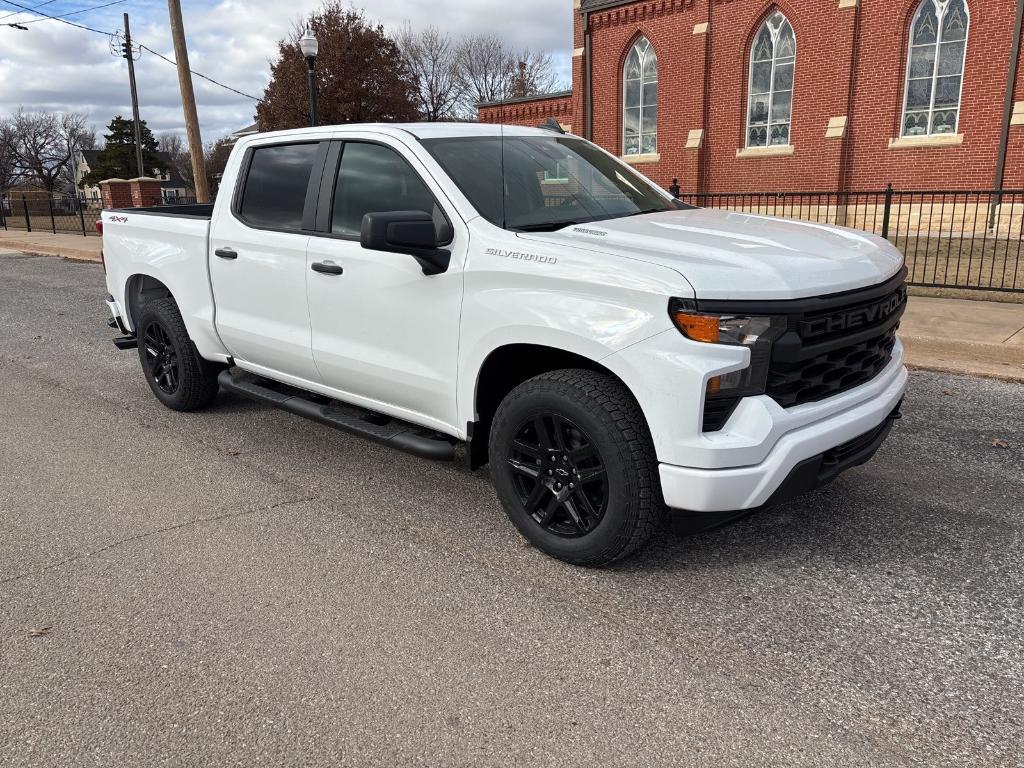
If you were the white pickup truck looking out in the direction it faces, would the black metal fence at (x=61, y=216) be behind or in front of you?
behind

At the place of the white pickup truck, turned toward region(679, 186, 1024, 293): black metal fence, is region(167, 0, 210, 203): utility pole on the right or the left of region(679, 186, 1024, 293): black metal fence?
left

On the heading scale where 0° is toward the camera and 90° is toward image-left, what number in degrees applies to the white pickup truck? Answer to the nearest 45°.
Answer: approximately 315°

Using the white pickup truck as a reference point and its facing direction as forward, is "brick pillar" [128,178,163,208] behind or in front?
behind

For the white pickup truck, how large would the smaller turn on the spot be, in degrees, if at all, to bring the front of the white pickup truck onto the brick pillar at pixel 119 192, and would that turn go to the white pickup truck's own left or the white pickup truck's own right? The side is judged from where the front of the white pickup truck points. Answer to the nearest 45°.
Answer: approximately 180°

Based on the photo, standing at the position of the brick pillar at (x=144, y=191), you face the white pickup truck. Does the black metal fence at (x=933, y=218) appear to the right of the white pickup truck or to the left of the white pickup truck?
left

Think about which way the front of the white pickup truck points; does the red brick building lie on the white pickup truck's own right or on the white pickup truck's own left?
on the white pickup truck's own left

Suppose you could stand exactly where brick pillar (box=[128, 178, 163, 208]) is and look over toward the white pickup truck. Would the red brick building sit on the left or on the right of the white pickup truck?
left

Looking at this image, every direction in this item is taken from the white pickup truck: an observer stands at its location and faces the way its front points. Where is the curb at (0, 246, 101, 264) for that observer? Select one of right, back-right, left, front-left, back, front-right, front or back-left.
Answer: back

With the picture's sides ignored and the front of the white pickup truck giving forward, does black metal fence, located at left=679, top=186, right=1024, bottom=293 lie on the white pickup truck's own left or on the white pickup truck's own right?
on the white pickup truck's own left
